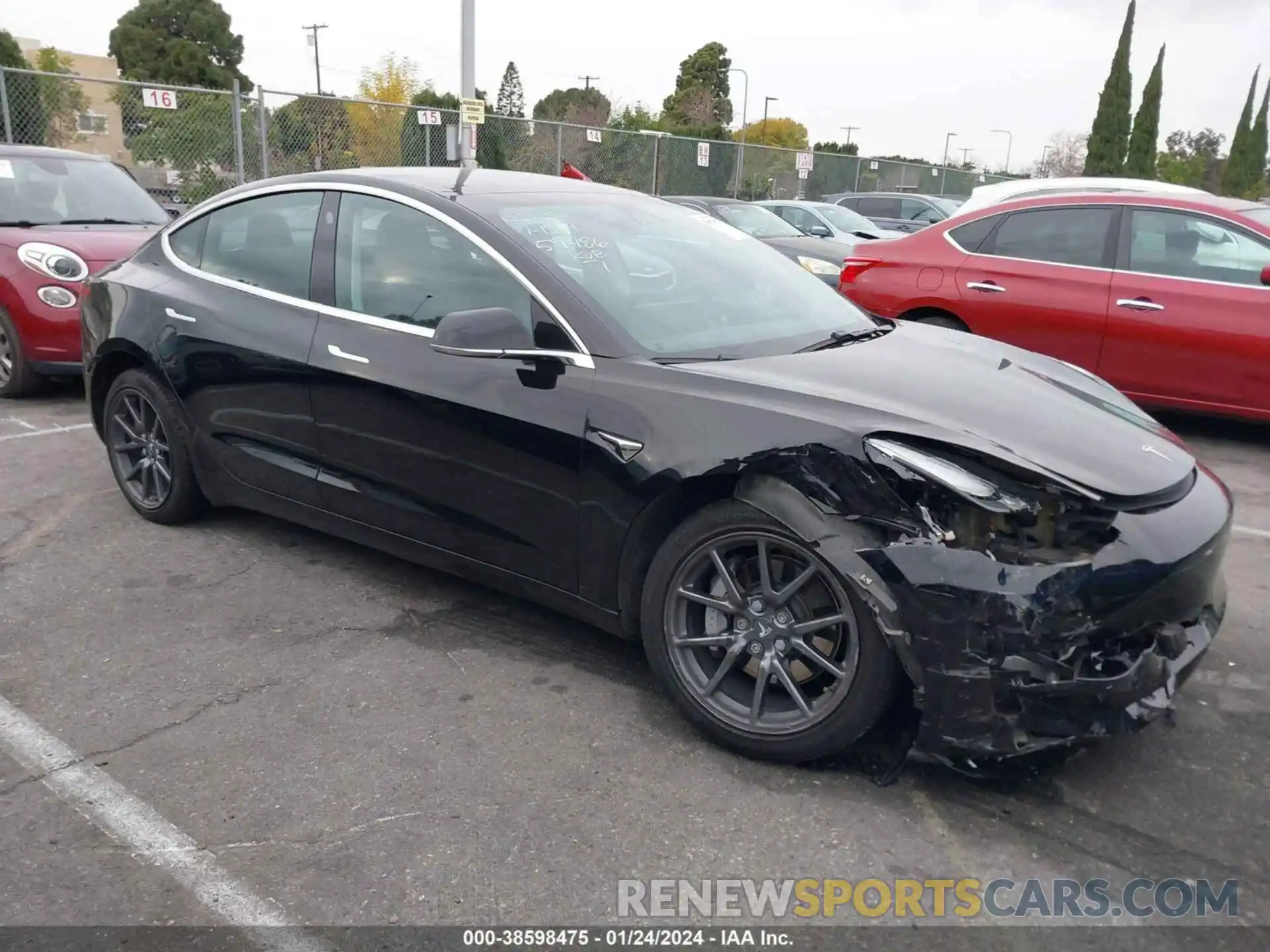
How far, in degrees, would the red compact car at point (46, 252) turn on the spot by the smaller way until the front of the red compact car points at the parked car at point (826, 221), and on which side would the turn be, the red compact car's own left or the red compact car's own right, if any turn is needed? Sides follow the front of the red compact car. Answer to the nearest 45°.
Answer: approximately 90° to the red compact car's own left

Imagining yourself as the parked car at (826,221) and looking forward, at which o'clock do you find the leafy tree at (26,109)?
The leafy tree is roughly at 4 o'clock from the parked car.

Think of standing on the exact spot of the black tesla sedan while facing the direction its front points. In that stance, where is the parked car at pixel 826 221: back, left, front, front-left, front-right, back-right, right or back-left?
back-left

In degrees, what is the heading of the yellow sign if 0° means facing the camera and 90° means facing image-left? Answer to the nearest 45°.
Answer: approximately 0°

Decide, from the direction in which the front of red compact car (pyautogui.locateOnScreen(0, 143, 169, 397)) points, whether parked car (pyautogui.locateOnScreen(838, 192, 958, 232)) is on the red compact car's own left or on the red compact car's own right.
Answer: on the red compact car's own left

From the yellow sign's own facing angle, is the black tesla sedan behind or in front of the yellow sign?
in front

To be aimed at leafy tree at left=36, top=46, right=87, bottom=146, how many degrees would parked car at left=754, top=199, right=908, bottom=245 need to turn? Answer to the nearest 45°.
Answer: approximately 135° to its right

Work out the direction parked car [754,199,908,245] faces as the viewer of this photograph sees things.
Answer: facing the viewer and to the right of the viewer

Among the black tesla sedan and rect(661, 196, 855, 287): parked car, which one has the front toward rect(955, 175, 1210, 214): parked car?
rect(661, 196, 855, 287): parked car

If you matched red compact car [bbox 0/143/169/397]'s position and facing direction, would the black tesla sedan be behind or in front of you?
in front
